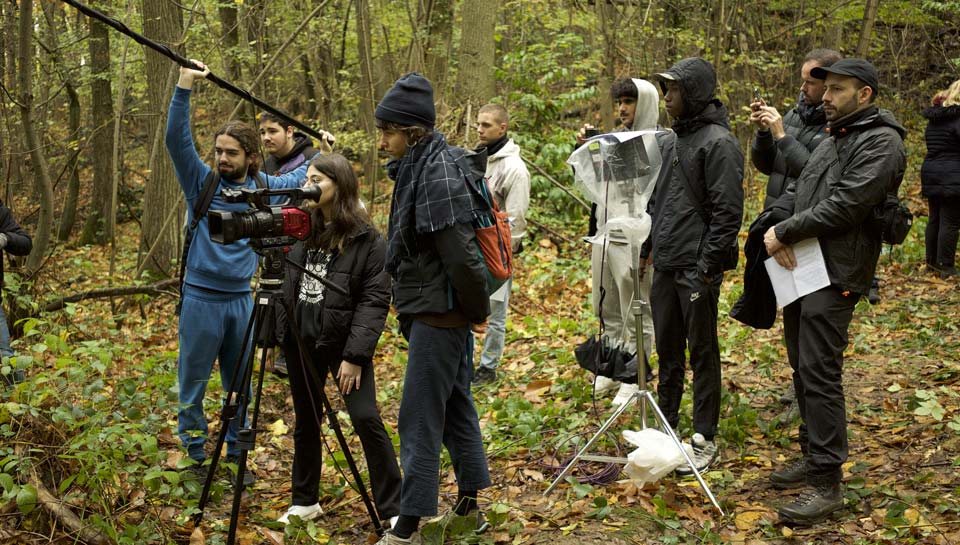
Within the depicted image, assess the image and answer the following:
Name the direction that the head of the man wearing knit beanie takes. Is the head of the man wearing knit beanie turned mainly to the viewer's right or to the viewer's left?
to the viewer's left

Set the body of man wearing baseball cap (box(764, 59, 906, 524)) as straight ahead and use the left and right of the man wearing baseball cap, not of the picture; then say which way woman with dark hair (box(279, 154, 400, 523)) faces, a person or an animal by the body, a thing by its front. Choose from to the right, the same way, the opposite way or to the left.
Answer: the same way

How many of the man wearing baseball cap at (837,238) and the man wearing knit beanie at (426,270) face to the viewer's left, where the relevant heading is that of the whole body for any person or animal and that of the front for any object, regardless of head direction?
2

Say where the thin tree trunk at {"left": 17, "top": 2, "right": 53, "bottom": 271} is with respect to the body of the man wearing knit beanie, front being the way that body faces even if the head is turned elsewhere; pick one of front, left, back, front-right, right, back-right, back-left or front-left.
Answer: front-right

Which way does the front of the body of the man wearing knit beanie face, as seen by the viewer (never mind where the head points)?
to the viewer's left

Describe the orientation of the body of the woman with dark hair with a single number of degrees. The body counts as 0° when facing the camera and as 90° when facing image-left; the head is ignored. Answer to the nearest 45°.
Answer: approximately 45°

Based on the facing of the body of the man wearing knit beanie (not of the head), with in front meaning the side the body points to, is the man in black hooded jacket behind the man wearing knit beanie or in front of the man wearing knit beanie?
behind

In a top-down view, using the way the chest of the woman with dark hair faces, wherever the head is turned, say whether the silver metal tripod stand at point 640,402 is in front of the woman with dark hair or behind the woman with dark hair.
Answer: behind

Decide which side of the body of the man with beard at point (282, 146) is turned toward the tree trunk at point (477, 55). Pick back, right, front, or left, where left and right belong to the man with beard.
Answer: back

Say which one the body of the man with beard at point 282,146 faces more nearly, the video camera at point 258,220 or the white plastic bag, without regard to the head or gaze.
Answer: the video camera

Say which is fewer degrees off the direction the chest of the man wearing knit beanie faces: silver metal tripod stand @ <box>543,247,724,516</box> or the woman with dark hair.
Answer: the woman with dark hair

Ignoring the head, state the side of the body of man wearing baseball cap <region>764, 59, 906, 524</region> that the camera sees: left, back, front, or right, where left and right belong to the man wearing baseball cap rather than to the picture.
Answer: left

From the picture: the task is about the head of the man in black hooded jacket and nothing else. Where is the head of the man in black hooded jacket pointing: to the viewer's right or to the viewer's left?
to the viewer's left
